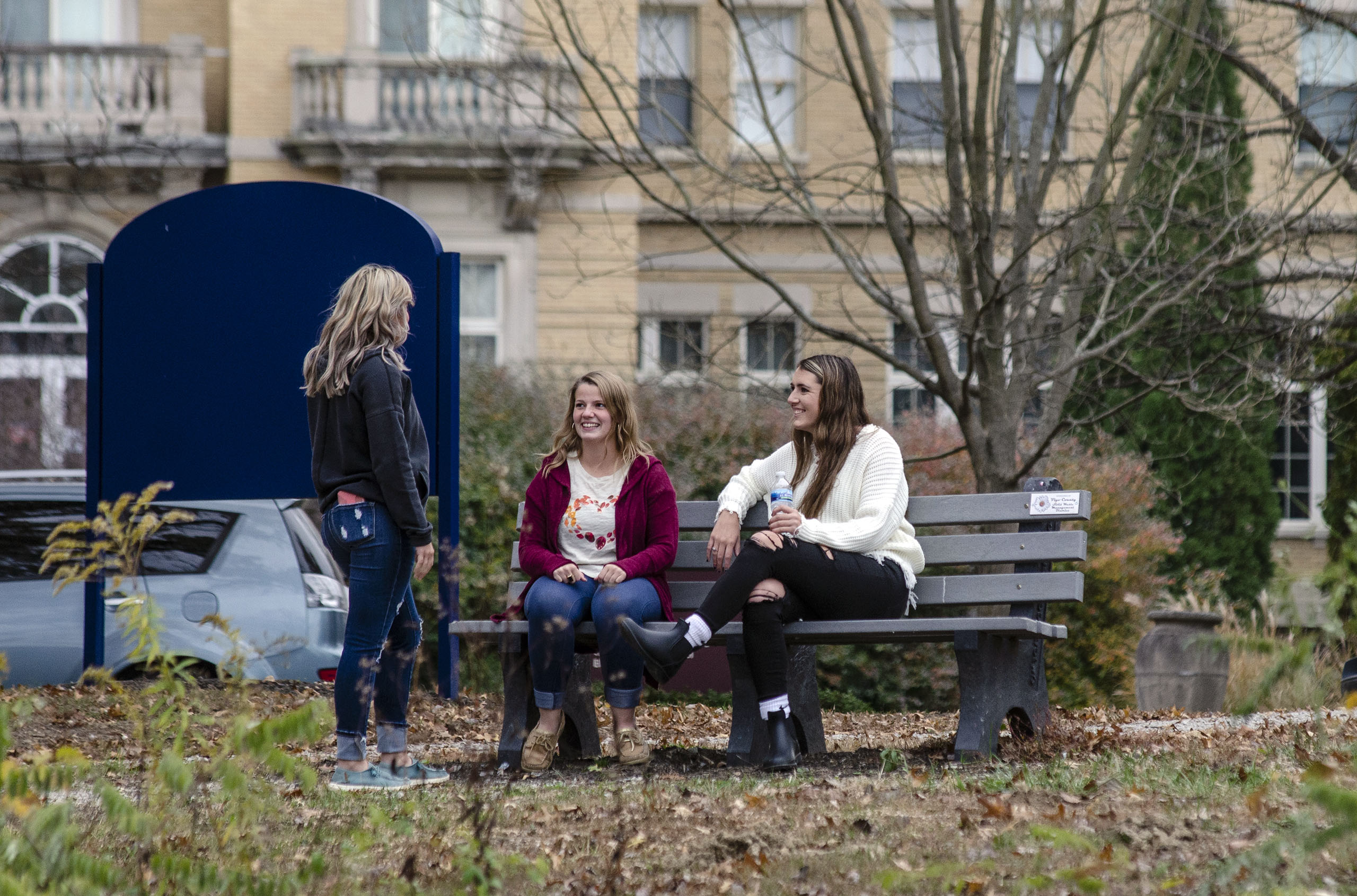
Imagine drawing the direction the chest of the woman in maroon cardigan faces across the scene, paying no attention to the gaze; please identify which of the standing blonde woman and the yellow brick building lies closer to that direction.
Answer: the standing blonde woman

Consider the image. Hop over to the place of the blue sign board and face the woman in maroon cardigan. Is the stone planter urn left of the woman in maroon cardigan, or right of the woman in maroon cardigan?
left

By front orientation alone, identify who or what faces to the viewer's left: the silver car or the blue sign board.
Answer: the silver car

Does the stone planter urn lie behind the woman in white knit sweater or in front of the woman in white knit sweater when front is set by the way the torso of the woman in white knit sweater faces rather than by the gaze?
behind

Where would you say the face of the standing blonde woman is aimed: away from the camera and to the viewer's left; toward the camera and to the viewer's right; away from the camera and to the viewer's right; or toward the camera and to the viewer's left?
away from the camera and to the viewer's right

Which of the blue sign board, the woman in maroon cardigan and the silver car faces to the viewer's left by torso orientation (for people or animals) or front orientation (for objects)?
the silver car
